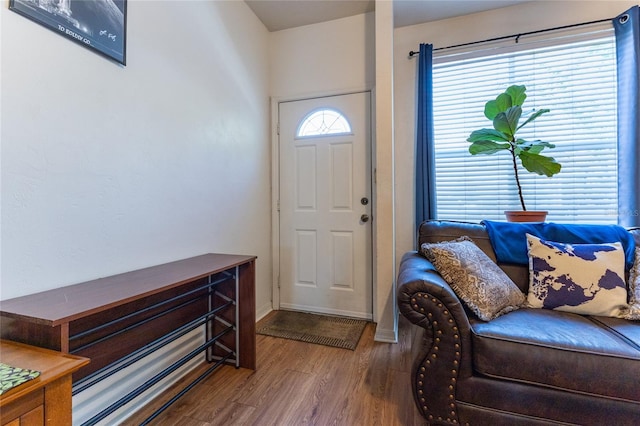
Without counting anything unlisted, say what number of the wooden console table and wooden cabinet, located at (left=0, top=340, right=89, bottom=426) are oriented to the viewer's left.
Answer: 0

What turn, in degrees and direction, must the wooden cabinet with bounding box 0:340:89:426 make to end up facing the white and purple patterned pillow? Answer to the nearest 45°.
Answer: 0° — it already faces it

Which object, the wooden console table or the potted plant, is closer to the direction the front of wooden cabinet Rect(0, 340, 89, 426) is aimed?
the potted plant

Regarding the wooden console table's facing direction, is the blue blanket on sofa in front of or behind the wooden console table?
in front

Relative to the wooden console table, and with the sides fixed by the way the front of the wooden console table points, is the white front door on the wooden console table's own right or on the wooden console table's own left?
on the wooden console table's own left

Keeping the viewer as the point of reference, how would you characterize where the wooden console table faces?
facing the viewer and to the right of the viewer

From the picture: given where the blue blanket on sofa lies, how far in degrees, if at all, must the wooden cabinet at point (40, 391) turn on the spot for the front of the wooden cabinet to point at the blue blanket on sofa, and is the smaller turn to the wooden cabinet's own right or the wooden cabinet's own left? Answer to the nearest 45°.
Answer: approximately 45° to the wooden cabinet's own left

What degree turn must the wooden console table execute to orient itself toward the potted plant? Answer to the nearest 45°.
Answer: approximately 45° to its left

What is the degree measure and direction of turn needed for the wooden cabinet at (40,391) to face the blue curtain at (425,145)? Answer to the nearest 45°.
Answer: approximately 45° to its left

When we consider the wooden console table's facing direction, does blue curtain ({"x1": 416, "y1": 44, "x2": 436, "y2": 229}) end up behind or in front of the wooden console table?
in front

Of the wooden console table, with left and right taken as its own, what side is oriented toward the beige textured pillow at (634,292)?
front
